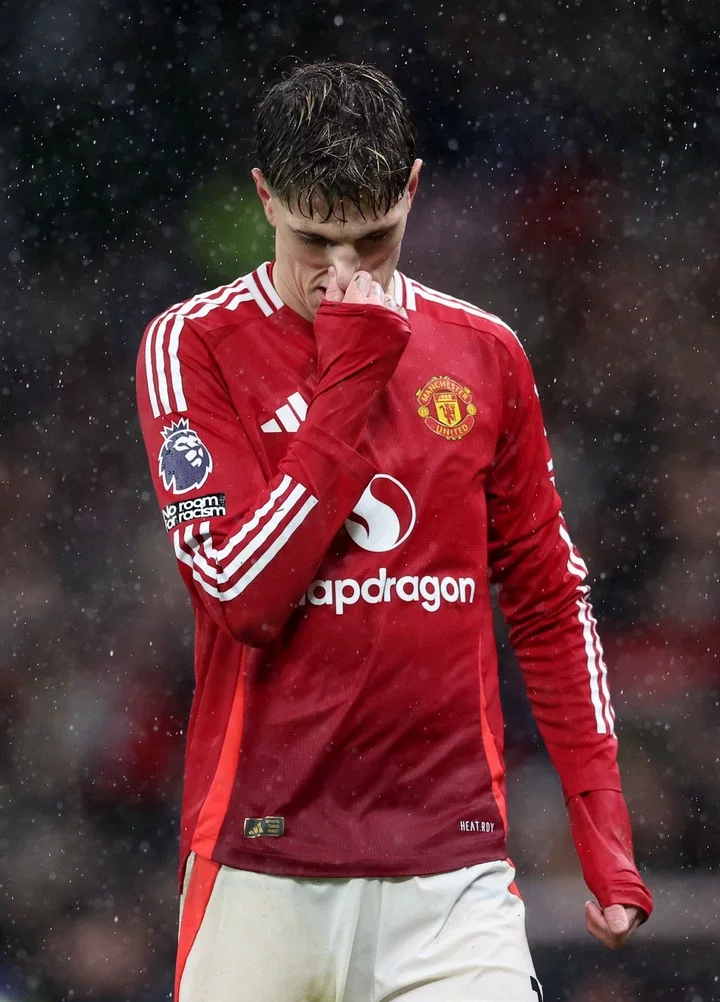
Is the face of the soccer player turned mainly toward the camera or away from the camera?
toward the camera

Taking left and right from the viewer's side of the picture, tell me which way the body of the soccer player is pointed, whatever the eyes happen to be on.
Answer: facing the viewer
